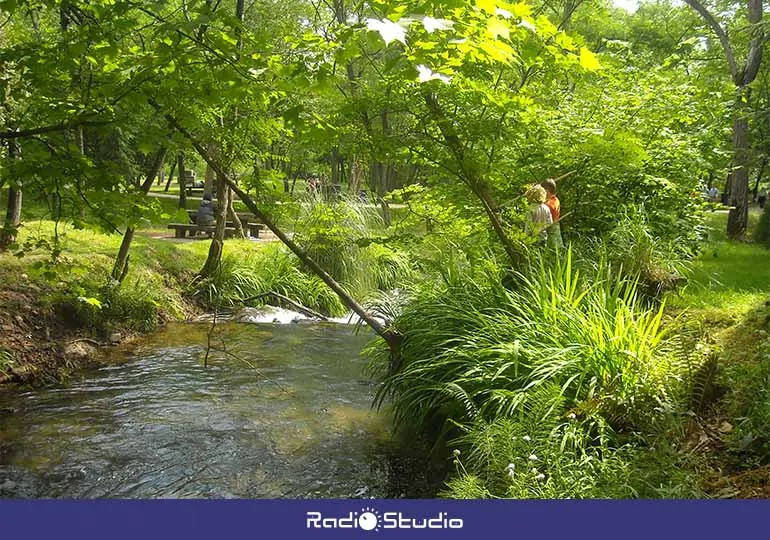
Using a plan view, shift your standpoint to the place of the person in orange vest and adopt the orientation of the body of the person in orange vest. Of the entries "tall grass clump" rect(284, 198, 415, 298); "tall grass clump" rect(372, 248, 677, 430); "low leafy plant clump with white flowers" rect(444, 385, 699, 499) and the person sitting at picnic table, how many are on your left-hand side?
2

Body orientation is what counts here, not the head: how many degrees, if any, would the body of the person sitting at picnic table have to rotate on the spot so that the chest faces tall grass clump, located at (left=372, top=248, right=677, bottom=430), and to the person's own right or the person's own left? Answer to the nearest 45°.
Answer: approximately 180°

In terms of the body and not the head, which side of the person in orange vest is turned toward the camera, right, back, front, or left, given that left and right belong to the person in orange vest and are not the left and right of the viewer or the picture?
left

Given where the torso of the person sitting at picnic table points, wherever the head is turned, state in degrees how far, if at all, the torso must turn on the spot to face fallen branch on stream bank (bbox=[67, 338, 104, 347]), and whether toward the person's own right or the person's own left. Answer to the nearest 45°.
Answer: approximately 180°

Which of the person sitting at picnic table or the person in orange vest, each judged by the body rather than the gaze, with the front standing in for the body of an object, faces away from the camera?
the person sitting at picnic table

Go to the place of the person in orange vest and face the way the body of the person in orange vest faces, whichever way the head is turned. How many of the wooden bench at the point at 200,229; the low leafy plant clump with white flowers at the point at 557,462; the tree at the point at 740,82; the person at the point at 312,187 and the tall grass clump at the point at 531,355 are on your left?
2

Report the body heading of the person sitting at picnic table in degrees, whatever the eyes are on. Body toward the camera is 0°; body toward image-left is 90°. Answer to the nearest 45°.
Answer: approximately 180°

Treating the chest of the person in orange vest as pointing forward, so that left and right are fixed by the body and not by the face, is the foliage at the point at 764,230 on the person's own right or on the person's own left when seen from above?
on the person's own right

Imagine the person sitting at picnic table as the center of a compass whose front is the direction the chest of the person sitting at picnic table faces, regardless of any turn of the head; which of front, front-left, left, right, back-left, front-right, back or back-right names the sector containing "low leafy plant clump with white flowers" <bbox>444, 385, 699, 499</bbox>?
back

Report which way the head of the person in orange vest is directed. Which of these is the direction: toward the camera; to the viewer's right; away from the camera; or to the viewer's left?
to the viewer's left
